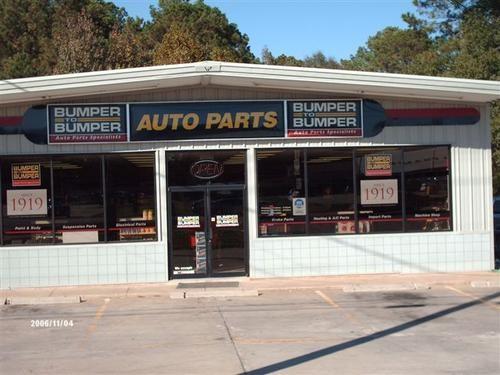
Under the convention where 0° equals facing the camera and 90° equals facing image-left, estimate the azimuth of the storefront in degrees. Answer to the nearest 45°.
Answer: approximately 0°

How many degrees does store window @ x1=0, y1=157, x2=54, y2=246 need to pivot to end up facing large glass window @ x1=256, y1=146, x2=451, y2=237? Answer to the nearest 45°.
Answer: approximately 90° to its left

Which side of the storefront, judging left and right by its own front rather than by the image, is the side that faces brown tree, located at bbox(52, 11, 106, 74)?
back

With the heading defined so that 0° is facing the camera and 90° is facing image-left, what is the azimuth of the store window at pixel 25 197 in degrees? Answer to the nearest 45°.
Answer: approximately 0°

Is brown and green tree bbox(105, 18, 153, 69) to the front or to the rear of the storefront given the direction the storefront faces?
to the rear

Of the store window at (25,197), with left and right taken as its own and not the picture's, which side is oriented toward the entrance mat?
left

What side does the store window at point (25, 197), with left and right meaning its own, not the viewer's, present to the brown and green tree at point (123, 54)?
back
